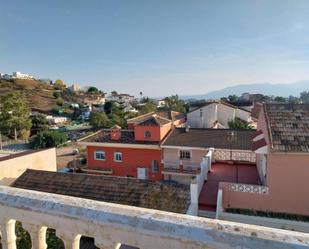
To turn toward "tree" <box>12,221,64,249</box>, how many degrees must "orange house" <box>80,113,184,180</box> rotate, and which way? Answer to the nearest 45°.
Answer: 0° — it already faces it

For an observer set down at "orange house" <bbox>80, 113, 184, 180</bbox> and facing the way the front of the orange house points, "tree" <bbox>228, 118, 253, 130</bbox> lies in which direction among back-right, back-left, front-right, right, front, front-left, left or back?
back-left

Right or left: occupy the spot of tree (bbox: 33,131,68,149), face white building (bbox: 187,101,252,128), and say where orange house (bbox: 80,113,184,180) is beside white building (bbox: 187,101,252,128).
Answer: right

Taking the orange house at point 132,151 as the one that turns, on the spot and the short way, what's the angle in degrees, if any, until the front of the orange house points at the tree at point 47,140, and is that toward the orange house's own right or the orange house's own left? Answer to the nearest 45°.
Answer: approximately 135° to the orange house's own right

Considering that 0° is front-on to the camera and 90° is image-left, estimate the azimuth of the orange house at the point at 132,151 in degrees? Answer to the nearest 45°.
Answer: approximately 0°

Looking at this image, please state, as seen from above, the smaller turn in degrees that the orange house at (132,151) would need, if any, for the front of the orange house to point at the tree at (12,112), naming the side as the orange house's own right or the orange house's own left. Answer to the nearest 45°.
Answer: approximately 135° to the orange house's own right

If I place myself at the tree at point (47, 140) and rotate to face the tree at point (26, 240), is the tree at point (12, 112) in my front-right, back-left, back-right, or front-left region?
back-right

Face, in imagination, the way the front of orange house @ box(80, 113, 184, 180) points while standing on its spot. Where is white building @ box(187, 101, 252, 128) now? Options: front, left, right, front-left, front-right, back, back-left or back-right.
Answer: back-left
